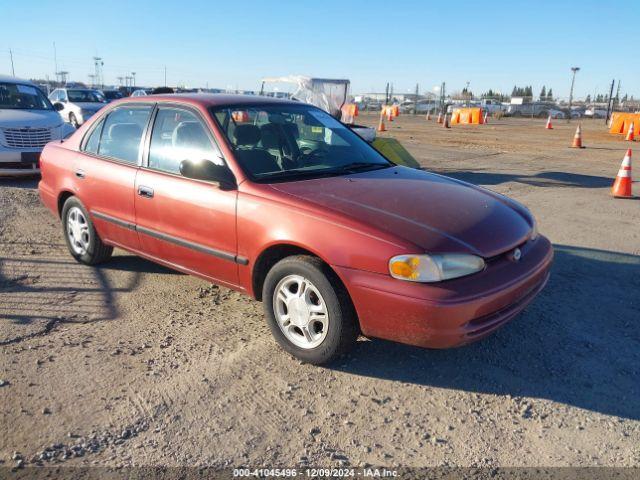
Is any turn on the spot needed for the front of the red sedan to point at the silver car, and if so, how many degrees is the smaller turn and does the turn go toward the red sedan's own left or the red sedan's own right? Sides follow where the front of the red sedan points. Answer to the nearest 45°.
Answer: approximately 180°

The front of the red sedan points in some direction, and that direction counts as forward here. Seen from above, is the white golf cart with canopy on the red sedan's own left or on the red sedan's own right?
on the red sedan's own left

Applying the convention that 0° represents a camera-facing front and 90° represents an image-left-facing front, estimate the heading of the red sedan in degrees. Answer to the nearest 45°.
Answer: approximately 315°

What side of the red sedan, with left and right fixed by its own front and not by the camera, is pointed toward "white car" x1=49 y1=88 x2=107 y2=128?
back

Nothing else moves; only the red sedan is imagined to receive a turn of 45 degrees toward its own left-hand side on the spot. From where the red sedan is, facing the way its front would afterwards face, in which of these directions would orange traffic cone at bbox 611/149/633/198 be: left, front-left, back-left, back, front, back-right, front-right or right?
front-left
